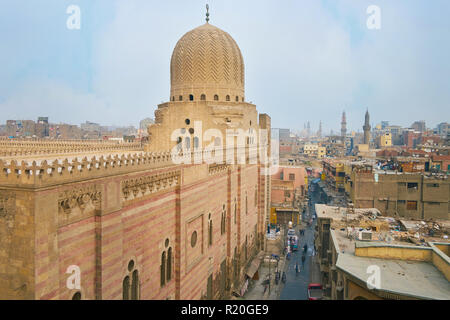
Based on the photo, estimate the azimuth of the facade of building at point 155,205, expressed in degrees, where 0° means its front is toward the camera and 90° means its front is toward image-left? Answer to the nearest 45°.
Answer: approximately 315°
